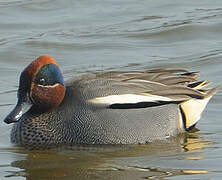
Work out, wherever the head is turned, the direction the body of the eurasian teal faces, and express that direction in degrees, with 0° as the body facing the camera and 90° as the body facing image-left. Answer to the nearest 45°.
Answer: approximately 90°
